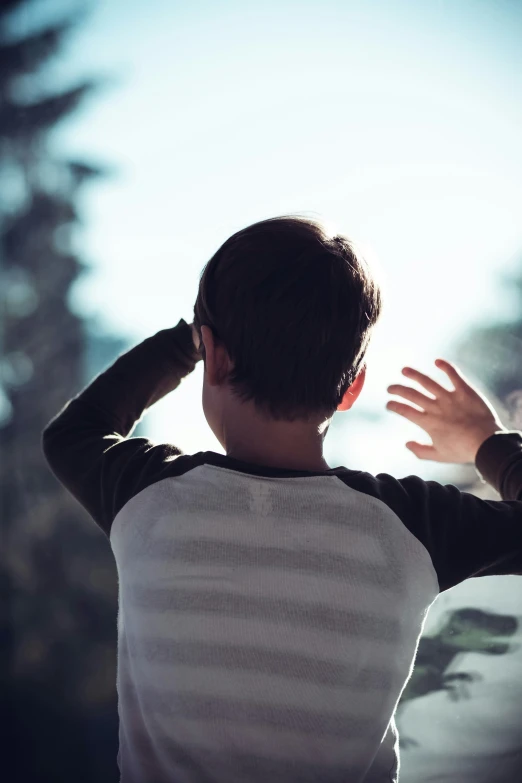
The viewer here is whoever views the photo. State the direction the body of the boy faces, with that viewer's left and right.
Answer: facing away from the viewer

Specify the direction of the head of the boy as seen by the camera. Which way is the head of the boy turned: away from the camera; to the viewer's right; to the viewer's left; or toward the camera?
away from the camera
